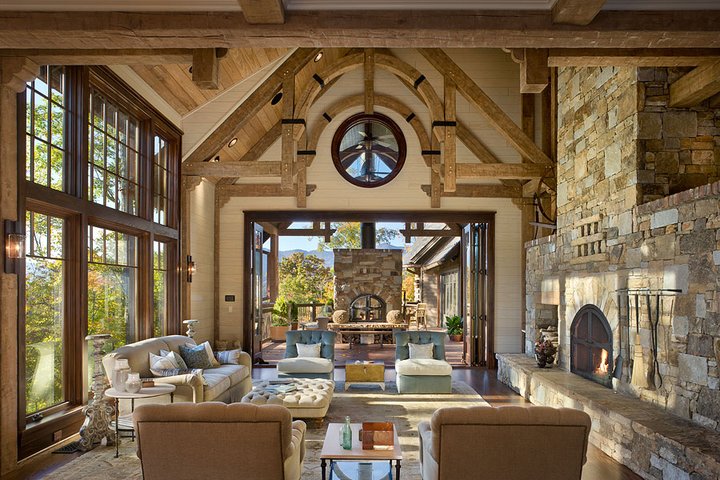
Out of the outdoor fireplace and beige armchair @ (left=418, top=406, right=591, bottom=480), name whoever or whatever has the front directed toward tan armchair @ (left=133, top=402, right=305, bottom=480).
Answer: the outdoor fireplace

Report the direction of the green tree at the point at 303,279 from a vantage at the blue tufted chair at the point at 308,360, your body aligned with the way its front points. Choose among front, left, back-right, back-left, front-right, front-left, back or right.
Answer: back

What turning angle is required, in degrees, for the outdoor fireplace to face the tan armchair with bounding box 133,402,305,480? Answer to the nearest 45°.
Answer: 0° — it already faces it

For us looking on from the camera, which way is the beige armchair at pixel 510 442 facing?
facing away from the viewer

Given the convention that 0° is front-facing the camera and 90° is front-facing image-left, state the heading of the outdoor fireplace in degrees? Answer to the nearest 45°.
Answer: approximately 0°

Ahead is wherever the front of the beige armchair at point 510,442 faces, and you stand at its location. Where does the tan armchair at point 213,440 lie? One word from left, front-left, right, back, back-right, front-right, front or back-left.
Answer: left

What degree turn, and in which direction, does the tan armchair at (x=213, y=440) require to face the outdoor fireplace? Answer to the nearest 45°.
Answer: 0° — it already faces it

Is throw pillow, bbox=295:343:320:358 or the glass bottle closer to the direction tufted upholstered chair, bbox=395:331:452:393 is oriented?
the glass bottle

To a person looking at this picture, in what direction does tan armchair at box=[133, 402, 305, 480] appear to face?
facing away from the viewer

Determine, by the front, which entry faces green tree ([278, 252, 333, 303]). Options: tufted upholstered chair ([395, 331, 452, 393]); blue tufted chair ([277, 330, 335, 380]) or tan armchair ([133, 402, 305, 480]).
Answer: the tan armchair
